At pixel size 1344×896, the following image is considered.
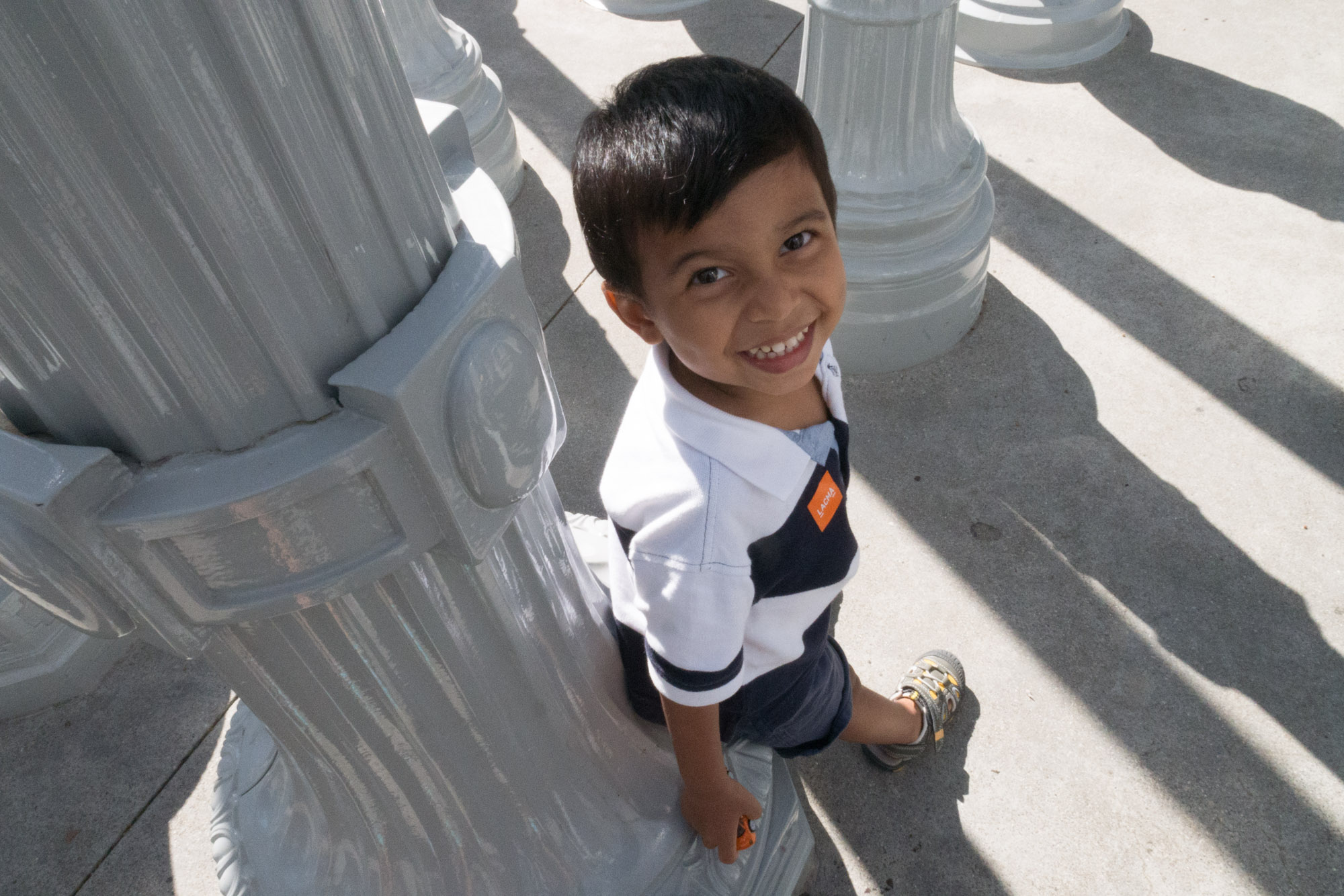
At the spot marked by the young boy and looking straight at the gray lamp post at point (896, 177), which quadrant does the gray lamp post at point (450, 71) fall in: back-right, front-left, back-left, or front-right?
front-left

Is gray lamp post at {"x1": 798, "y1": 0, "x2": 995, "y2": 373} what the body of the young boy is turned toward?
no

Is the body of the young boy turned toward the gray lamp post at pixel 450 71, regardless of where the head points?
no

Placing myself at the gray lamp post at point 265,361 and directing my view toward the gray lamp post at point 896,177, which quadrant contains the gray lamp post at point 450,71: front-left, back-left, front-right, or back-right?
front-left

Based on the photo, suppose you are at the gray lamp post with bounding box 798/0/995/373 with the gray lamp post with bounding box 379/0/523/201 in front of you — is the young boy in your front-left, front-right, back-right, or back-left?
back-left

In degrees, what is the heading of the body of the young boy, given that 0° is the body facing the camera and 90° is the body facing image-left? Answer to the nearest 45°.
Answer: approximately 270°
